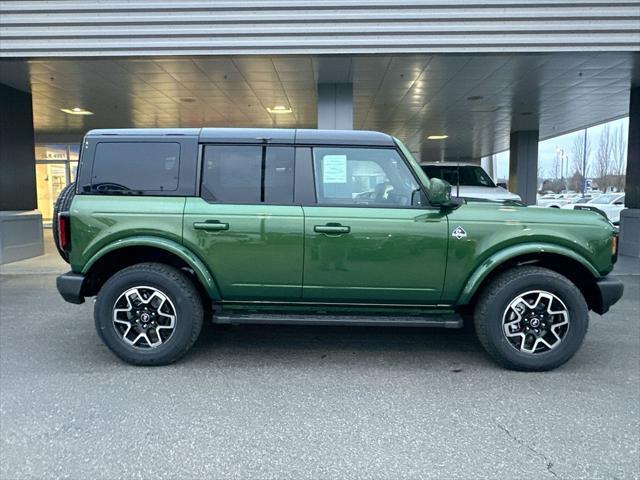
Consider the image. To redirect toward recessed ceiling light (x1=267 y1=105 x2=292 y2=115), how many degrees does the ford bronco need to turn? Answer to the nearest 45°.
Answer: approximately 90° to its left

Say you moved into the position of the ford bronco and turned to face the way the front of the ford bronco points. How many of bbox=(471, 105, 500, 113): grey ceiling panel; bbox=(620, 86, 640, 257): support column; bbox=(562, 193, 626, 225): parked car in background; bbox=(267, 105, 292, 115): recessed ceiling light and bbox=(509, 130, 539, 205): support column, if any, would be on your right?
0

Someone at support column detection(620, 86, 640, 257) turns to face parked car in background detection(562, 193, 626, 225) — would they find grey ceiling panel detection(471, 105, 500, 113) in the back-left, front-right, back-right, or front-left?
front-left

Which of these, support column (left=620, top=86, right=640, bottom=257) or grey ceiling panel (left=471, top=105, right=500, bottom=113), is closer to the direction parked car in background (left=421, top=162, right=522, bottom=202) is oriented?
the support column

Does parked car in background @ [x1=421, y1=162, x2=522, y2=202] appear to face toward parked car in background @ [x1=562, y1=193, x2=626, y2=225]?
no

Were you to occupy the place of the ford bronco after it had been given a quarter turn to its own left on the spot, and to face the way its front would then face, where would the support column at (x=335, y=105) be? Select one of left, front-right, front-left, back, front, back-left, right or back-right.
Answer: front

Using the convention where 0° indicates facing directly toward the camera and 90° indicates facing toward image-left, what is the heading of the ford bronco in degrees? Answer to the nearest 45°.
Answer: approximately 270°

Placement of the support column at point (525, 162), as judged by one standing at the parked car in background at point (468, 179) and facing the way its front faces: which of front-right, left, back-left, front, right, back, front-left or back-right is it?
left
